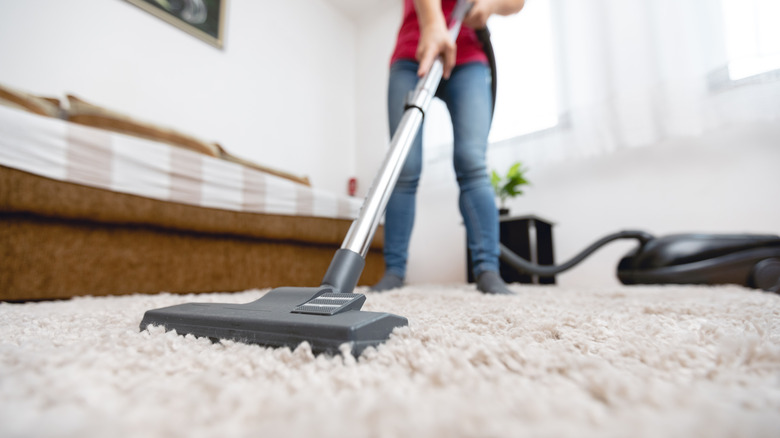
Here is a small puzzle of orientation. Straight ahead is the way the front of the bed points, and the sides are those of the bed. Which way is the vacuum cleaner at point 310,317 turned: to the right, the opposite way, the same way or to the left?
to the right

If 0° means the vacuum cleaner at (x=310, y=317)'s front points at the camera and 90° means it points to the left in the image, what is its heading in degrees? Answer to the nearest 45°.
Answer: approximately 45°

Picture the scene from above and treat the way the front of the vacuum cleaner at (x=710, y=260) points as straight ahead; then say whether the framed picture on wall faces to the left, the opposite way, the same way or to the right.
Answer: the opposite way

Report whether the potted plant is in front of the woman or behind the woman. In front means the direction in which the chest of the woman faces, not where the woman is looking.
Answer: behind

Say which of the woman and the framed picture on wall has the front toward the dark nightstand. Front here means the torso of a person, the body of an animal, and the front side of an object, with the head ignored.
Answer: the framed picture on wall

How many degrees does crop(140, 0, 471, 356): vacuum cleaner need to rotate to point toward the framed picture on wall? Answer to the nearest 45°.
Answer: approximately 135° to its right

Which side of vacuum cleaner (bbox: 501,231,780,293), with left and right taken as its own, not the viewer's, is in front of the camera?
left

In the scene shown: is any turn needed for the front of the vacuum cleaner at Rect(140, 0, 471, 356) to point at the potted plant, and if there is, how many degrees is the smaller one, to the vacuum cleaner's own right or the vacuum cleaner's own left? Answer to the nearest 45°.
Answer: approximately 180°

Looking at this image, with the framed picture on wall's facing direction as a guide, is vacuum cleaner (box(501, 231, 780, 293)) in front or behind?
in front

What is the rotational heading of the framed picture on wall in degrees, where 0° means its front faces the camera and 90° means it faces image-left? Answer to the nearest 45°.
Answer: approximately 315°
